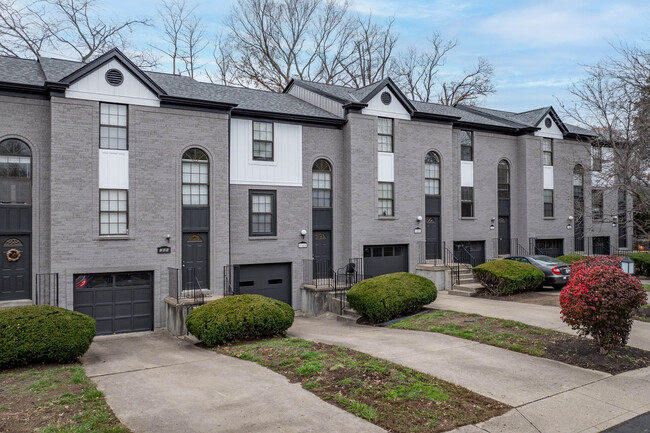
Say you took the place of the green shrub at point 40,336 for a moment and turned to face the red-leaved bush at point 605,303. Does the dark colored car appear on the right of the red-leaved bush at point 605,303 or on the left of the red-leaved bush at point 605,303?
left

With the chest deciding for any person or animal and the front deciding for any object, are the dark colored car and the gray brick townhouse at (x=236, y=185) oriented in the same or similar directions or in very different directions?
very different directions

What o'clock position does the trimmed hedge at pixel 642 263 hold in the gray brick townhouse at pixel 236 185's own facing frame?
The trimmed hedge is roughly at 10 o'clock from the gray brick townhouse.

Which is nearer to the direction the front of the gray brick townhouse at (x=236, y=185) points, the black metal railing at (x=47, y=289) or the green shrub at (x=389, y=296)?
the green shrub

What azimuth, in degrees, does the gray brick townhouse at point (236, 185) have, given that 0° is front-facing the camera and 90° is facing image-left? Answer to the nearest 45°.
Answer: approximately 315°
